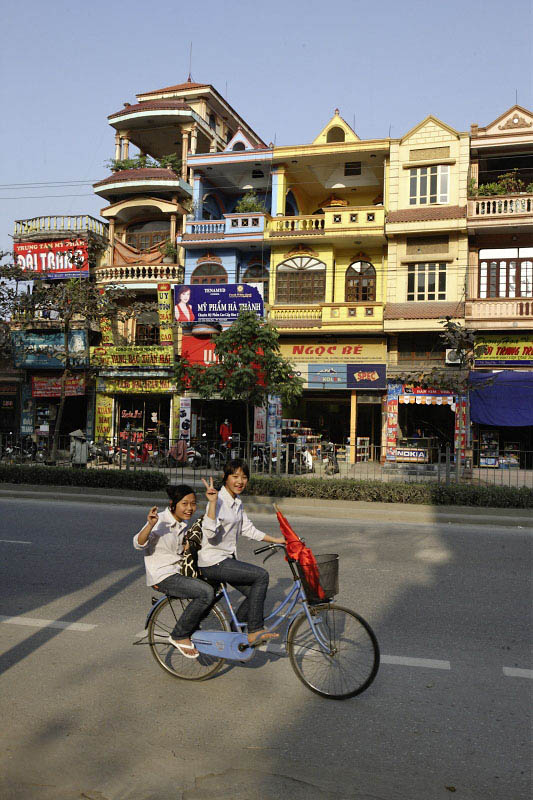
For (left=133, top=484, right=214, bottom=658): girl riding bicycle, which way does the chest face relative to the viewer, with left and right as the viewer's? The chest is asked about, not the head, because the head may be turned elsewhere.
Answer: facing the viewer and to the right of the viewer

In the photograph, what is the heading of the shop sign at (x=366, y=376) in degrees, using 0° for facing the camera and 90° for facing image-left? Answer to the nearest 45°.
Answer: approximately 0°

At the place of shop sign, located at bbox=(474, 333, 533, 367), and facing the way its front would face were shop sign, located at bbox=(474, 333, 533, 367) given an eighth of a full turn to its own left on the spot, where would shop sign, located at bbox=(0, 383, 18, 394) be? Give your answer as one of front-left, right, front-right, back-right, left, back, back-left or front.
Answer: back-right

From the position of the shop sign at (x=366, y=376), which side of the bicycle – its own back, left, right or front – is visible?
left

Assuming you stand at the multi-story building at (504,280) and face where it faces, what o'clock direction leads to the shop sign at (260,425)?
The shop sign is roughly at 3 o'clock from the multi-story building.

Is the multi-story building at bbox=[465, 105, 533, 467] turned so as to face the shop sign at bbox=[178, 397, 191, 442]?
no

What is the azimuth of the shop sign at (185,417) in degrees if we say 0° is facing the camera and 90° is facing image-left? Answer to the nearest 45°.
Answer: approximately 0°

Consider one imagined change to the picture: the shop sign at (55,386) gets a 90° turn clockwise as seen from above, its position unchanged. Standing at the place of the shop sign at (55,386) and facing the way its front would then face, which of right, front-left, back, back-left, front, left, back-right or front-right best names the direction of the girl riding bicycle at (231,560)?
left

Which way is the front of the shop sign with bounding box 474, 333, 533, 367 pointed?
toward the camera

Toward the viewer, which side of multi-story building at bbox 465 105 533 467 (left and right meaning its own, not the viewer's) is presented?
front

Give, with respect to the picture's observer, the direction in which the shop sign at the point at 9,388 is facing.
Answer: facing the viewer

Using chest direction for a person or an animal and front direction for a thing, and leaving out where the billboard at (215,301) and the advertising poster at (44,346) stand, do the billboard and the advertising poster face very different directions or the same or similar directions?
same or similar directions

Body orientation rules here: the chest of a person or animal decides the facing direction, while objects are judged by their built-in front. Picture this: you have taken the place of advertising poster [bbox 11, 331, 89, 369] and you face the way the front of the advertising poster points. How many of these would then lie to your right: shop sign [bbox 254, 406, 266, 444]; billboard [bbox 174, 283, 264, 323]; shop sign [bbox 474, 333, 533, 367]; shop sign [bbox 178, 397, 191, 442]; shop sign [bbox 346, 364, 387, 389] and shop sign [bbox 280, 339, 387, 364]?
0

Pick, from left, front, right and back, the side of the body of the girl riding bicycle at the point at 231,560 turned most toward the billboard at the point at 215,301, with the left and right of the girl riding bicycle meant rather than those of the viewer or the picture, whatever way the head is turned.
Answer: left

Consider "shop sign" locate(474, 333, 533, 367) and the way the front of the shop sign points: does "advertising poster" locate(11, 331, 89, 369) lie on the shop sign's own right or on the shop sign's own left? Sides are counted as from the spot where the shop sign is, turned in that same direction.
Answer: on the shop sign's own right

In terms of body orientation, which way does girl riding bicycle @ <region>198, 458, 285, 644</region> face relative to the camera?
to the viewer's right

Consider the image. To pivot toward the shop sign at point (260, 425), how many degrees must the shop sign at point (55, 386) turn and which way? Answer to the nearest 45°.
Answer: approximately 45° to its left

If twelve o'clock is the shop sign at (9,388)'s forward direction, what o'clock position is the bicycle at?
The bicycle is roughly at 12 o'clock from the shop sign.
